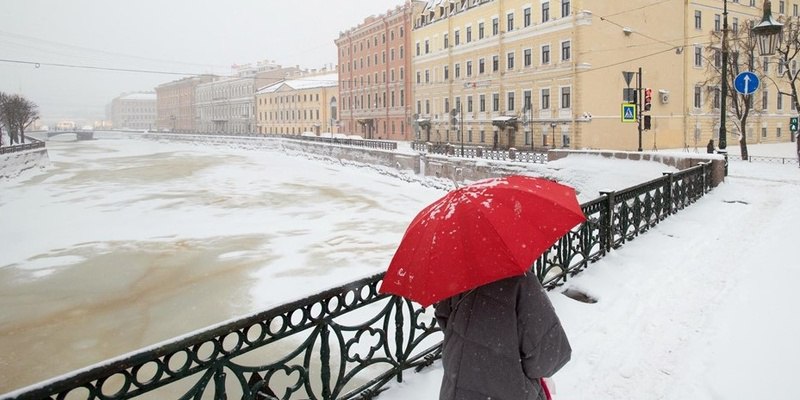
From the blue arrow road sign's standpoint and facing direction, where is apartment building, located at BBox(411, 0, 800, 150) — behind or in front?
behind

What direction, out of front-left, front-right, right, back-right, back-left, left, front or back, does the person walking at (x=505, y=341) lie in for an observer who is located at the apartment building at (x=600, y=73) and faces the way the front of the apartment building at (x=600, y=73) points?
front-left

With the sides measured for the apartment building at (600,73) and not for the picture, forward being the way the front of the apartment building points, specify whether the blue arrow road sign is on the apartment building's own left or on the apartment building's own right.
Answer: on the apartment building's own left

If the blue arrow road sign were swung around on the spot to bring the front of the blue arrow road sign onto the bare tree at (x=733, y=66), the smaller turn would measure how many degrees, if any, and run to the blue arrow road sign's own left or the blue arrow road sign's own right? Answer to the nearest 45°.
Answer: approximately 180°

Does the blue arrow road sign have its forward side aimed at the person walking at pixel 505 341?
yes

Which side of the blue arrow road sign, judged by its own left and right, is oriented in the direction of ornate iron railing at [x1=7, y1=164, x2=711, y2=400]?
front

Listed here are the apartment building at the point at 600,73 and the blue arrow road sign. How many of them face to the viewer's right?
0

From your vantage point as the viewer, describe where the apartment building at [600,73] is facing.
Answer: facing the viewer and to the left of the viewer

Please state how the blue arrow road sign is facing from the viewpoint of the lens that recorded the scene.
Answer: facing the viewer
